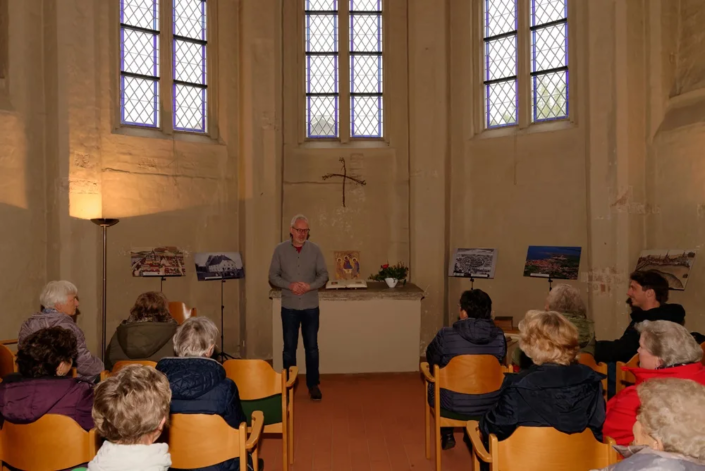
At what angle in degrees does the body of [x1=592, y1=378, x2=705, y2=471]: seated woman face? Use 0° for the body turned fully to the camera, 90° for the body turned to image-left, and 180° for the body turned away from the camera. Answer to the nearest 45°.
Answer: approximately 135°

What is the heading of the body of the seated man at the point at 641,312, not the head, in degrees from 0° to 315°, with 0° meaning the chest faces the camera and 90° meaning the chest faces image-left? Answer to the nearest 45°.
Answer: approximately 90°

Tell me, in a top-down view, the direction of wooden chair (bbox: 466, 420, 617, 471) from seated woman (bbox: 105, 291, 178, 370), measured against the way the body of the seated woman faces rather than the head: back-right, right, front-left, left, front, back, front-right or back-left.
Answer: back-right

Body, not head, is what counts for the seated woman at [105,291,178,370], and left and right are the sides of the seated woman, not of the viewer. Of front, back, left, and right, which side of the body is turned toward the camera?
back

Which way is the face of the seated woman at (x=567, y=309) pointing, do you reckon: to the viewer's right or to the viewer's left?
to the viewer's left

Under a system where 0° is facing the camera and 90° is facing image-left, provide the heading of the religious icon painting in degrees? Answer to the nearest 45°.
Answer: approximately 0°

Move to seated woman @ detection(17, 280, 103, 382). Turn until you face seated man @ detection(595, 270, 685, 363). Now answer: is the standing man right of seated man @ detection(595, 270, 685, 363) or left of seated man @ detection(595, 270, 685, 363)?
left

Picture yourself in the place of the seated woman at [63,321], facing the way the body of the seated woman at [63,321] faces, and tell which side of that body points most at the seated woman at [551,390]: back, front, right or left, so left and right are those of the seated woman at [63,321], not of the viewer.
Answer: right

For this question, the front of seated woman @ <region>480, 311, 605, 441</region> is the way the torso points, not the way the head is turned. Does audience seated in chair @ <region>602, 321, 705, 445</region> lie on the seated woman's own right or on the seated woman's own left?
on the seated woman's own right

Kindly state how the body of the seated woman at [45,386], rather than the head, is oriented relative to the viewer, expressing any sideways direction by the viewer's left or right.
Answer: facing away from the viewer and to the right of the viewer

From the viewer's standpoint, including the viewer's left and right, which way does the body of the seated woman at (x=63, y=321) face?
facing away from the viewer and to the right of the viewer
